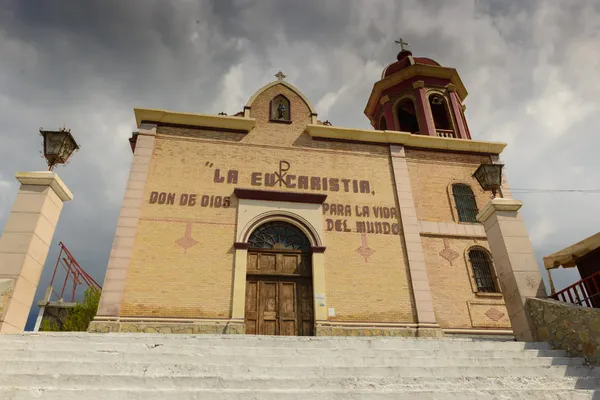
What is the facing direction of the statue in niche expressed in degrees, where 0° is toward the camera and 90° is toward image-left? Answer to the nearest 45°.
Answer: approximately 0°

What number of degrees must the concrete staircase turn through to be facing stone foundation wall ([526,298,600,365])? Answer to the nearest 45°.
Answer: approximately 90° to its left

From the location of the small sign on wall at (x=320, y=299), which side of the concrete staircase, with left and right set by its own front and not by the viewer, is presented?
back

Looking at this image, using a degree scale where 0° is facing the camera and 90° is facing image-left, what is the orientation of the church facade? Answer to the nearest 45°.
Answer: approximately 0°

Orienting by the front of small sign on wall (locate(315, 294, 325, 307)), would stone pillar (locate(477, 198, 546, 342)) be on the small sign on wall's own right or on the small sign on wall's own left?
on the small sign on wall's own left

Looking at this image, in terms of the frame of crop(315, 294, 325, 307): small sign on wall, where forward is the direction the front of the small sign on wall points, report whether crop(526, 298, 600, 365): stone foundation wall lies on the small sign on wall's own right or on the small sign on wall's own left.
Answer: on the small sign on wall's own left

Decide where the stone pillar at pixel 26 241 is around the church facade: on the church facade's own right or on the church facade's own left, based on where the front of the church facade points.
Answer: on the church facade's own right

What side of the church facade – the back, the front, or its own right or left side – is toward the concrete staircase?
front
